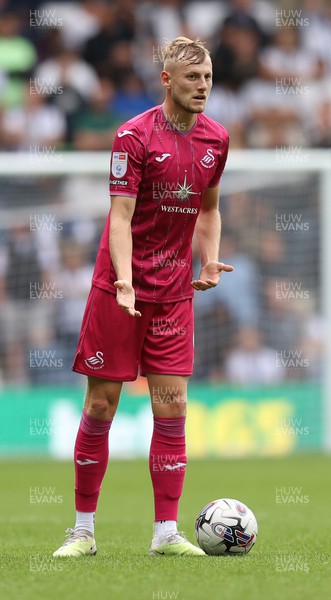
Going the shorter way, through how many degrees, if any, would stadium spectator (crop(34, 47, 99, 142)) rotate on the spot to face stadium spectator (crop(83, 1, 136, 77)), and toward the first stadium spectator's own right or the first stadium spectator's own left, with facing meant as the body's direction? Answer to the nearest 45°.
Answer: approximately 135° to the first stadium spectator's own left

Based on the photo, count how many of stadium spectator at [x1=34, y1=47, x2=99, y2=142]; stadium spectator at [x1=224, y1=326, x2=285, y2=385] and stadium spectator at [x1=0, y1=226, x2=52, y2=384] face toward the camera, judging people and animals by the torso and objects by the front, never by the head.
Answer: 3

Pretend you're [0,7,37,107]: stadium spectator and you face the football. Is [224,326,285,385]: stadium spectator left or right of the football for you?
left

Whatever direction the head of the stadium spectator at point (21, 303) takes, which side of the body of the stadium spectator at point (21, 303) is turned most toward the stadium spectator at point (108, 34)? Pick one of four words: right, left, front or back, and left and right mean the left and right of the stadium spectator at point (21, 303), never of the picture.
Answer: back

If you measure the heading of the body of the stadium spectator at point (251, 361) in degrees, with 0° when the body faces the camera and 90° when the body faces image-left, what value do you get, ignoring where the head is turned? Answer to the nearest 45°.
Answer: approximately 0°

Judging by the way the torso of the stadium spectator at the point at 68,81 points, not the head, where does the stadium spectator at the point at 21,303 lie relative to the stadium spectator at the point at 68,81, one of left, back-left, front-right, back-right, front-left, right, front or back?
front

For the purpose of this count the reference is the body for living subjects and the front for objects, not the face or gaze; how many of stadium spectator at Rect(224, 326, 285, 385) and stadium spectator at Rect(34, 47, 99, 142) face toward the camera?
2

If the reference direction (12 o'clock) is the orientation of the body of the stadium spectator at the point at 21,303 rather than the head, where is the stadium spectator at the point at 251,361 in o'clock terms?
the stadium spectator at the point at 251,361 is roughly at 9 o'clock from the stadium spectator at the point at 21,303.

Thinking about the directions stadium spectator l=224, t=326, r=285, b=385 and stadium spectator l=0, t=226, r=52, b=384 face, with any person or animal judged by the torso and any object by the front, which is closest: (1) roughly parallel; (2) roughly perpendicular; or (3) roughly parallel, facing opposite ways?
roughly parallel

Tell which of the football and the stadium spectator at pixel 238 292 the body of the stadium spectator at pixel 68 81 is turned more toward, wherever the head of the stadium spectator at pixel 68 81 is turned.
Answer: the football

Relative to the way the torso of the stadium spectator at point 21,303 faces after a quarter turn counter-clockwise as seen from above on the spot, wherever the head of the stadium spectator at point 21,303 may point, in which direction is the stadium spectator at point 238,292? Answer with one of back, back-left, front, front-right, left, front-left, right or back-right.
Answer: front

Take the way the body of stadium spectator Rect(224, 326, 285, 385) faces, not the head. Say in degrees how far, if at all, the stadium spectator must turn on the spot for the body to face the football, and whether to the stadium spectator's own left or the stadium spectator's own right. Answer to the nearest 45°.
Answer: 0° — they already face it

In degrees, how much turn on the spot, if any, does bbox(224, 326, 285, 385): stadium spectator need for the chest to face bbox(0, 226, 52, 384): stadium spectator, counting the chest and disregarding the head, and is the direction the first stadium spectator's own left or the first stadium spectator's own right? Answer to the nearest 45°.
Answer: approximately 90° to the first stadium spectator's own right

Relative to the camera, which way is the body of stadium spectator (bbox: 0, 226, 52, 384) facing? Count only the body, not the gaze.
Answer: toward the camera
